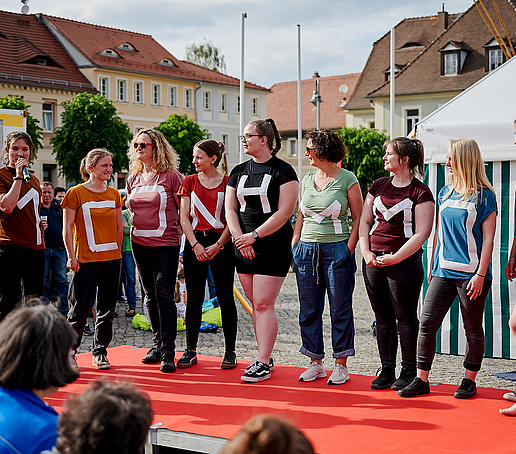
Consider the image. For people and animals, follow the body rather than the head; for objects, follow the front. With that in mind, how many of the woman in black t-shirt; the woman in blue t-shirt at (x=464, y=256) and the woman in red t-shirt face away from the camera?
0

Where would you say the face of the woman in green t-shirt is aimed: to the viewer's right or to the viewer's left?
to the viewer's left

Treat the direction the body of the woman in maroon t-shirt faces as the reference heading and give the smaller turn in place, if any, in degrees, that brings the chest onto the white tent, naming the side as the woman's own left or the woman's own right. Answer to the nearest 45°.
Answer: approximately 180°

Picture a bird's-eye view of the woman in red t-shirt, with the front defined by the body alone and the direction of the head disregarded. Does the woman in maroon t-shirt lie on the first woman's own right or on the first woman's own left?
on the first woman's own left

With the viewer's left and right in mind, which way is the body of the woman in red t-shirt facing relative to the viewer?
facing the viewer

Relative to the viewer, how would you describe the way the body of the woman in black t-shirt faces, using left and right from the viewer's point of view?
facing the viewer and to the left of the viewer

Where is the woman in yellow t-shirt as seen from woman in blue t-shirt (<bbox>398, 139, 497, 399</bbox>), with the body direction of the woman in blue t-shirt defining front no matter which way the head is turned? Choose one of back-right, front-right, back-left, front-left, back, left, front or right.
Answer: front-right

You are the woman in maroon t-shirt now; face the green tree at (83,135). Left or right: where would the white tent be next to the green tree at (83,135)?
right

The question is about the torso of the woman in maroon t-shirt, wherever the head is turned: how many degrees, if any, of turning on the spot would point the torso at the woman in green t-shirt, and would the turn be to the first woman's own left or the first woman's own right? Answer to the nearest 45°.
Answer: approximately 45° to the first woman's own right

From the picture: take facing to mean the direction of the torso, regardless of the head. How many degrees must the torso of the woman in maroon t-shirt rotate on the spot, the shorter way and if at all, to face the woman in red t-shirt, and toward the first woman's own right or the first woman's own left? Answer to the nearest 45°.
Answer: approximately 45° to the first woman's own right

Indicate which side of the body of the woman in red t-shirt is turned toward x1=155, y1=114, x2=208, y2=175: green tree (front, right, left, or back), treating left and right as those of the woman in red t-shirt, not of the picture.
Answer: back

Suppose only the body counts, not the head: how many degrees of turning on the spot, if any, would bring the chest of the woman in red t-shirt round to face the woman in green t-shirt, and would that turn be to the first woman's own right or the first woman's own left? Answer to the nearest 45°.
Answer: approximately 45° to the first woman's own left

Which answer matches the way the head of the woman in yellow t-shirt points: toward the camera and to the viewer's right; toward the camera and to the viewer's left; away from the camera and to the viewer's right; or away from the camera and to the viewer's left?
toward the camera and to the viewer's right

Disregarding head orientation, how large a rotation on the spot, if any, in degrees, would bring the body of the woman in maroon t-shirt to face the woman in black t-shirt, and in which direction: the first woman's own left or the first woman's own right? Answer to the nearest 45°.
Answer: approximately 45° to the first woman's own right

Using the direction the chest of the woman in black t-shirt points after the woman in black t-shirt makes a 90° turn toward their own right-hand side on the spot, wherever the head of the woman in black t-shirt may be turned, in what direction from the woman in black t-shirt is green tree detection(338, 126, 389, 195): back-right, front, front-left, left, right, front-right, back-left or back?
front-right
